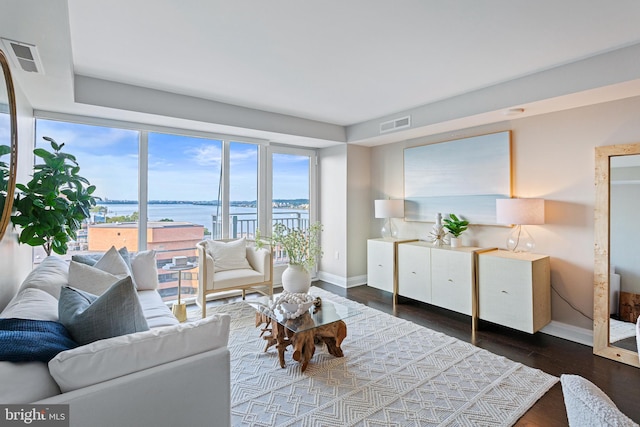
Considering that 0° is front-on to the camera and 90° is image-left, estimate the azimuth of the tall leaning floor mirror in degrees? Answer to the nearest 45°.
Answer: approximately 45°

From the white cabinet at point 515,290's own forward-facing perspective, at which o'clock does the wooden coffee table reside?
The wooden coffee table is roughly at 12 o'clock from the white cabinet.

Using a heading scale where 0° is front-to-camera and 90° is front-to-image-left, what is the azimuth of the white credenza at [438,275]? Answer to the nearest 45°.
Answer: approximately 45°

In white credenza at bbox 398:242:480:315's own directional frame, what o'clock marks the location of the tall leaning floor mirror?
The tall leaning floor mirror is roughly at 8 o'clock from the white credenza.

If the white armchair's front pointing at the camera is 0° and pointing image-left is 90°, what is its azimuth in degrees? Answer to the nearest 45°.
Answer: approximately 315°
